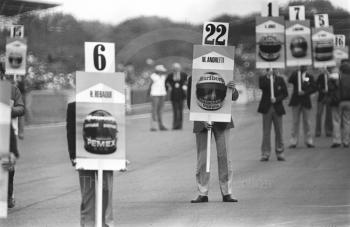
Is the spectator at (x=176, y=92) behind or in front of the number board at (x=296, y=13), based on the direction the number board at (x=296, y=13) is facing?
behind

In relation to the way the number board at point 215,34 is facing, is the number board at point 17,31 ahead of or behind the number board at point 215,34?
behind

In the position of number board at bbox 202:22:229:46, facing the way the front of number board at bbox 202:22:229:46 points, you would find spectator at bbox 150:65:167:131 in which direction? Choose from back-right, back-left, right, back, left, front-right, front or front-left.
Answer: back

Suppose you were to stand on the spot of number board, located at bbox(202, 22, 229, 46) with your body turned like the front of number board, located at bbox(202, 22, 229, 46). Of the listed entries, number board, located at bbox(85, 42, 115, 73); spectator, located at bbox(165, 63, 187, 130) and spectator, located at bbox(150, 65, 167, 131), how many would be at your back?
2

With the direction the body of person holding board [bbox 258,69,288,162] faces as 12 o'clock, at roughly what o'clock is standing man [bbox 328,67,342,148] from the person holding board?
The standing man is roughly at 7 o'clock from the person holding board.
